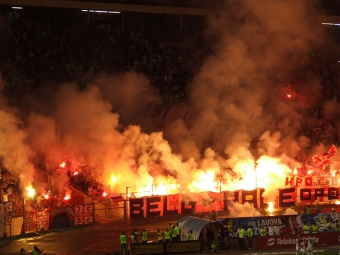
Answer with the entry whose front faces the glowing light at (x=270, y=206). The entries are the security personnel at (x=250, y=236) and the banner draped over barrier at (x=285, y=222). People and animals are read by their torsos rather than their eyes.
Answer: the security personnel

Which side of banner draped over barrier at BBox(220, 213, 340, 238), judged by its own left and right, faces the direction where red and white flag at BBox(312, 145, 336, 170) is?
back

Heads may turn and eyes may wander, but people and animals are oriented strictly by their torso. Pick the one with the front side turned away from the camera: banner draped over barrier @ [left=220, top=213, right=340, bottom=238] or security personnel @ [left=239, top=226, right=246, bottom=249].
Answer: the security personnel

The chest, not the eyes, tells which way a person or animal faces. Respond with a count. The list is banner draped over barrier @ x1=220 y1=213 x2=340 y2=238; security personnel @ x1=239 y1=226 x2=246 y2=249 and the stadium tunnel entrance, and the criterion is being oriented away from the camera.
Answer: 1

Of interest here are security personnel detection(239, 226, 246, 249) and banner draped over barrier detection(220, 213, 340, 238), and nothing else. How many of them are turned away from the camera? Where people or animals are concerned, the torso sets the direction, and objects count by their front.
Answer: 1

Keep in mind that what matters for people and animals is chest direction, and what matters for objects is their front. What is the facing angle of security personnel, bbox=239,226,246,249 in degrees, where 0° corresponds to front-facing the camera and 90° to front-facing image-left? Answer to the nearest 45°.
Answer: approximately 180°

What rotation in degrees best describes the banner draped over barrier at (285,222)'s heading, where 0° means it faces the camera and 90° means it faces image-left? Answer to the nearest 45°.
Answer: approximately 0°

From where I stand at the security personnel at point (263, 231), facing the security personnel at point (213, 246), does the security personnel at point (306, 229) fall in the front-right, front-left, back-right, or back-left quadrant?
back-left

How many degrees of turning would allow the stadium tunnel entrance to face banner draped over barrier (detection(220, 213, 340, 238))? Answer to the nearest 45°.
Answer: approximately 45° to its left

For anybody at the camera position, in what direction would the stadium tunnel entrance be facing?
facing the viewer and to the right of the viewer

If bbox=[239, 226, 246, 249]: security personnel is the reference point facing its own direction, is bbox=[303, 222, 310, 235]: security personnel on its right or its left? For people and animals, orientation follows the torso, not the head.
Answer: on its right

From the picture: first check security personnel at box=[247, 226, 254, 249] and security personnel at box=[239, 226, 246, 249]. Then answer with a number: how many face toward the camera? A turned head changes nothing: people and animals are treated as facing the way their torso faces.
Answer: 0

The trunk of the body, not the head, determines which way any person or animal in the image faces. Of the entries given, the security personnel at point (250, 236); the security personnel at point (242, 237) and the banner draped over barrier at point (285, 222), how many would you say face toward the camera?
1

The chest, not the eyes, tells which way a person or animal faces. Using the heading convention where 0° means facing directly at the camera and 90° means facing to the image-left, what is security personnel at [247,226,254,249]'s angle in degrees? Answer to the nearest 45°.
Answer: approximately 180°

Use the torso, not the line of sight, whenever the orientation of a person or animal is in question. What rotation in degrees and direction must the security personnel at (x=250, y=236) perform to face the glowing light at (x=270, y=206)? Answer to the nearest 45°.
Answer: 0° — it already faces it

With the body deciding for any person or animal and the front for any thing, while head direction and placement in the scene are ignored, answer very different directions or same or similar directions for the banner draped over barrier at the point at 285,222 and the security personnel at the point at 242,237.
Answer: very different directions

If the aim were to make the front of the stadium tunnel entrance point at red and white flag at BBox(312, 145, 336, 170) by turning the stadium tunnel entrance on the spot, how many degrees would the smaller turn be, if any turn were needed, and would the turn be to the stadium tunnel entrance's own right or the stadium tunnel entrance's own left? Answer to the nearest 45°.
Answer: approximately 90° to the stadium tunnel entrance's own left
